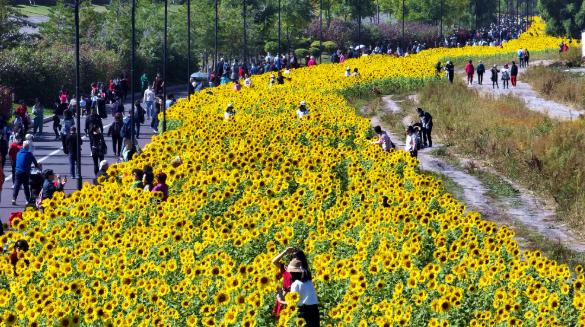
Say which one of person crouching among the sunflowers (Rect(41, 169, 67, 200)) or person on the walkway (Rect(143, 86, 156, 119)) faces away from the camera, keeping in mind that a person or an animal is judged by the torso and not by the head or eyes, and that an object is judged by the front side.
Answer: person on the walkway (Rect(143, 86, 156, 119))

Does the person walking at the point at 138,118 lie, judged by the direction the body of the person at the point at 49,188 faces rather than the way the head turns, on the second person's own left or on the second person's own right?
on the second person's own left

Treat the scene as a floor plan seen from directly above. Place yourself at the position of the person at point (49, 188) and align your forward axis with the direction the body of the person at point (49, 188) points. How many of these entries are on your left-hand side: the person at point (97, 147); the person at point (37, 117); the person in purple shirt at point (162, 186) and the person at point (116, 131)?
3

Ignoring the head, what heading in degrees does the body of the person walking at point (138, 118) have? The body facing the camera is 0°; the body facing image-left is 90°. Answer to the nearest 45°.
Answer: approximately 180°

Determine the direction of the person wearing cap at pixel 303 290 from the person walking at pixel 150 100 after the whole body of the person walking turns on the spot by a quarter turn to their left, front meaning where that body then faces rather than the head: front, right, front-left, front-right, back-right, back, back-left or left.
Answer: right
